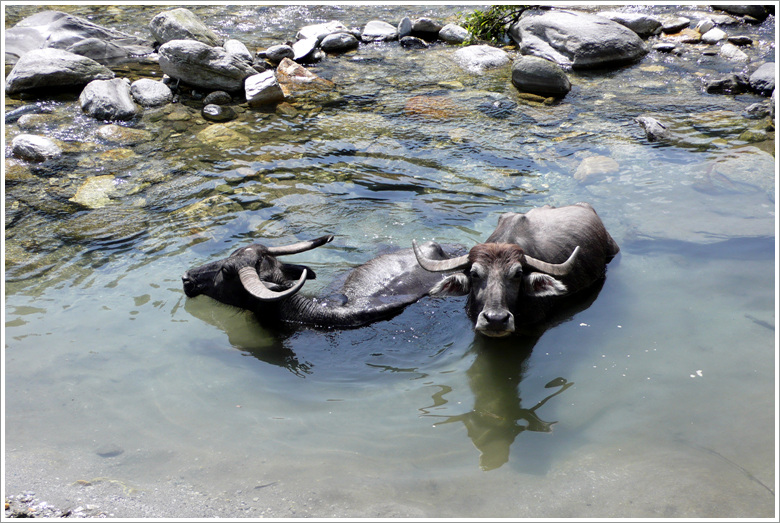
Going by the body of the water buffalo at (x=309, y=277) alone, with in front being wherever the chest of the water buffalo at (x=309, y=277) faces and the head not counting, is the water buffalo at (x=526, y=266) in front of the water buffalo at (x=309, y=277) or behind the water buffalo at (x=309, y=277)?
behind

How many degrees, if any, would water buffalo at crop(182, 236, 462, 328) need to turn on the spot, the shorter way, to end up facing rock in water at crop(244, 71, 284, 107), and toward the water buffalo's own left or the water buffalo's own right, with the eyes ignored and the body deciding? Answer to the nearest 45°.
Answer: approximately 90° to the water buffalo's own right

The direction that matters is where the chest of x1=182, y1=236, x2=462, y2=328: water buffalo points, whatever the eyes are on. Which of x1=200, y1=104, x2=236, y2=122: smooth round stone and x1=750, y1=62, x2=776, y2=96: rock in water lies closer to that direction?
the smooth round stone

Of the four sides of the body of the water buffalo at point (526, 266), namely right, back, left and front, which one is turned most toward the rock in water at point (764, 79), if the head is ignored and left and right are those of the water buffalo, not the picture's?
back

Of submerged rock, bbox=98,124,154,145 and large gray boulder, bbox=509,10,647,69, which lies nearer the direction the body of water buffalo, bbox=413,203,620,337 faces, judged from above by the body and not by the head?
the submerged rock

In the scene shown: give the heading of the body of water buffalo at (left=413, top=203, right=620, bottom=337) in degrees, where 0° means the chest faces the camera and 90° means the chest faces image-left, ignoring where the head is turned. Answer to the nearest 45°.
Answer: approximately 45°

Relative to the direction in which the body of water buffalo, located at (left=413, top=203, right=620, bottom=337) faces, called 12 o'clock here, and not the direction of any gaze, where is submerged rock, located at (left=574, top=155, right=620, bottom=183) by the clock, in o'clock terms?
The submerged rock is roughly at 5 o'clock from the water buffalo.

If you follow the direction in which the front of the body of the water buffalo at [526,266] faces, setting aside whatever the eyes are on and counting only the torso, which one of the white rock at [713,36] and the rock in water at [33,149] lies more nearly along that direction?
the rock in water

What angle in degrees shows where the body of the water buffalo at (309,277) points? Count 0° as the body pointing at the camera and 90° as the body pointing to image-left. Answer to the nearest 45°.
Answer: approximately 90°
